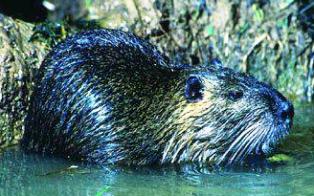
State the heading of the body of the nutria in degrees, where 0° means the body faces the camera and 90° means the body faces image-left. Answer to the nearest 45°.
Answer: approximately 270°
